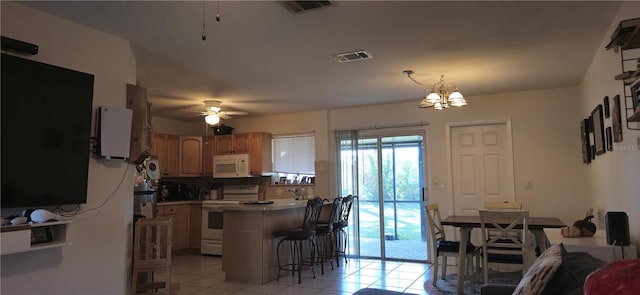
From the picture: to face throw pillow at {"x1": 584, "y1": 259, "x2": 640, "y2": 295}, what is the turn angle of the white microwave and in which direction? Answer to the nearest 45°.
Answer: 0° — it already faces it

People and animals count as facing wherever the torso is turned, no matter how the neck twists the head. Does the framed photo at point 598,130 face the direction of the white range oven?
yes

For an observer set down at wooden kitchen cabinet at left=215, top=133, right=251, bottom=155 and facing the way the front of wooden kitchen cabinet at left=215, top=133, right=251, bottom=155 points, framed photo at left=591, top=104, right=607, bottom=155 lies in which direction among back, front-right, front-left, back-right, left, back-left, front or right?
front-left

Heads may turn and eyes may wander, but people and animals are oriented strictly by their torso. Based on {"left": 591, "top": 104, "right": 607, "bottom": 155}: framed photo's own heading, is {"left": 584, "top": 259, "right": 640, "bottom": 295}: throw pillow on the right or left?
on its left

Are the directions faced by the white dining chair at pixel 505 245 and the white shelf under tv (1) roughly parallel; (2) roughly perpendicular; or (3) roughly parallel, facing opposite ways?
roughly perpendicular

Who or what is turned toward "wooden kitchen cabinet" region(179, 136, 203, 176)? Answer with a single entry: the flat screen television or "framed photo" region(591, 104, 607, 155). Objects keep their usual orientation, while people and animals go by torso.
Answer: the framed photo

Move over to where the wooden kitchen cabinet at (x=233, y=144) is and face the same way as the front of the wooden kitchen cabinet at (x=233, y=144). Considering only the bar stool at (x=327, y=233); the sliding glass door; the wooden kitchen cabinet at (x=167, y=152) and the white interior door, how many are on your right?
1

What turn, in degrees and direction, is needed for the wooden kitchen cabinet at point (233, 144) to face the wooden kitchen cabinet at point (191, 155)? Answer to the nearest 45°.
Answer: approximately 90° to its right

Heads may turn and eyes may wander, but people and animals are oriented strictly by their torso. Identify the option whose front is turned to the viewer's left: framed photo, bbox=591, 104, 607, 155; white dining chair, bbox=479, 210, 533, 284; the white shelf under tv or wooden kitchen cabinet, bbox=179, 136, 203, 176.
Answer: the framed photo

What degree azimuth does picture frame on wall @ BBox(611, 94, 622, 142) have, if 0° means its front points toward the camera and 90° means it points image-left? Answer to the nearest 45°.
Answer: approximately 90°

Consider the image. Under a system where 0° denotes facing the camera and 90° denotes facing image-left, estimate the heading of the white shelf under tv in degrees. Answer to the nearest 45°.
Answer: approximately 315°

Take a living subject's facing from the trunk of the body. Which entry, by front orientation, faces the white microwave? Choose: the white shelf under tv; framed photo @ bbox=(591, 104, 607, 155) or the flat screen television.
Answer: the framed photo

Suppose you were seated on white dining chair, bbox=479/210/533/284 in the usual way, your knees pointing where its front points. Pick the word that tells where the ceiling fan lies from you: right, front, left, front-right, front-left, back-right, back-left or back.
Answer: left

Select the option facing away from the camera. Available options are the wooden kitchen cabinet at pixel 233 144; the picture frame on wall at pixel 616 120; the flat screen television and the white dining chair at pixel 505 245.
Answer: the white dining chair

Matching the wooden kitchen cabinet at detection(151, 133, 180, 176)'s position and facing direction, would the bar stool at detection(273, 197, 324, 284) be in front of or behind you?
in front

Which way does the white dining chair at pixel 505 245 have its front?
away from the camera

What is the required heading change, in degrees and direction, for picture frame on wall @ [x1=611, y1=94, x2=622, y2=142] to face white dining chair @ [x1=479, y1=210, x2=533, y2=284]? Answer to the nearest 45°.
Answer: approximately 45° to its right

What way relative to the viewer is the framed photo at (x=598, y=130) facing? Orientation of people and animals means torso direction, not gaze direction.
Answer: to the viewer's left

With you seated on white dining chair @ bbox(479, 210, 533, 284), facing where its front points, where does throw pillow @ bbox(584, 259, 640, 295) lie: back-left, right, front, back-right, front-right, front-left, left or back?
back
